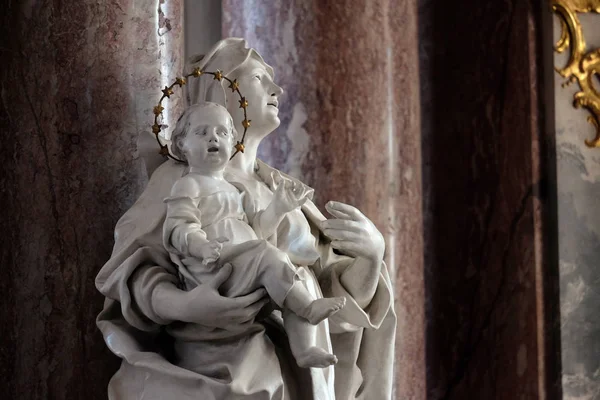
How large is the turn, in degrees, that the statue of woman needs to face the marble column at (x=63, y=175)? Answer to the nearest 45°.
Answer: approximately 180°

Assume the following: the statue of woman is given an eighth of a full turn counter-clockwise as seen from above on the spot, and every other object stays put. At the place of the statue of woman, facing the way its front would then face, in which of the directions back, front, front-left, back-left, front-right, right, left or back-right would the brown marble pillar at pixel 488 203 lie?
front-left

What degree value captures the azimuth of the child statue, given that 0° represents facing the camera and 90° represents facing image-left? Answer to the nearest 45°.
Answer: approximately 315°

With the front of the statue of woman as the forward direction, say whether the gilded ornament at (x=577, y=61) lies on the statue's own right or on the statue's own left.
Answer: on the statue's own left

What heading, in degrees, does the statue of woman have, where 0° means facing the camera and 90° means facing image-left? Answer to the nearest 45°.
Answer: approximately 315°

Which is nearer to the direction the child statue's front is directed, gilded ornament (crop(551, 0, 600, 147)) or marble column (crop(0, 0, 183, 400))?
the gilded ornament
